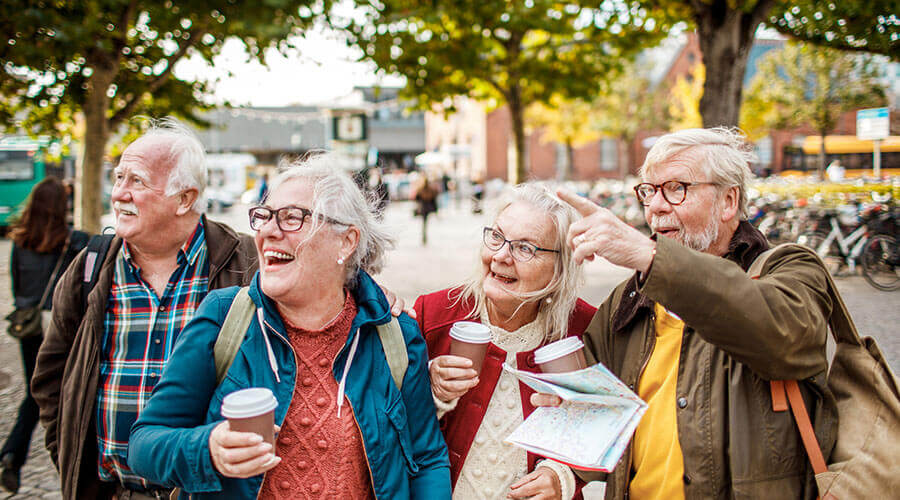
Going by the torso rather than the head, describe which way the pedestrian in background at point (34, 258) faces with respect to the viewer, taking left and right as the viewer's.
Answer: facing away from the viewer

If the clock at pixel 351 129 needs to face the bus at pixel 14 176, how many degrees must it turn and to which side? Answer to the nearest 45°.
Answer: approximately 90° to its right

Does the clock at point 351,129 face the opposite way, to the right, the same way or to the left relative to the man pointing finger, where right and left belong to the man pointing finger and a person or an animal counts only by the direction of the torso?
to the left

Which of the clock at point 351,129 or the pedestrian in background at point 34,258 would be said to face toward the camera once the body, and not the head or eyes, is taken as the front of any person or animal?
the clock

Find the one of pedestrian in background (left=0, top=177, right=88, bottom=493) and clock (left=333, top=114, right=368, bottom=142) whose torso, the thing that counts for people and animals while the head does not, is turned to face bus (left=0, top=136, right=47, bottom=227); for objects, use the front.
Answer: the pedestrian in background

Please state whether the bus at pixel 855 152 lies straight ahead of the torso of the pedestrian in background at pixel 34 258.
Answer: no

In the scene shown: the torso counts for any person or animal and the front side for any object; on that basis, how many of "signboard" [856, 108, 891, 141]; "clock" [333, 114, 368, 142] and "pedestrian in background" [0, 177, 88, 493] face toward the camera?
2

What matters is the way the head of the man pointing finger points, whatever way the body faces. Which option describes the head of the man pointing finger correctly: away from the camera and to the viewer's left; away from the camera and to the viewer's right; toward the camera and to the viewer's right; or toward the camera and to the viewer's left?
toward the camera and to the viewer's left

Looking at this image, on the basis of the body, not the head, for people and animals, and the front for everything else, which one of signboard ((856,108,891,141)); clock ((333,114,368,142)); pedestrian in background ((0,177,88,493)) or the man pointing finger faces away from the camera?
the pedestrian in background

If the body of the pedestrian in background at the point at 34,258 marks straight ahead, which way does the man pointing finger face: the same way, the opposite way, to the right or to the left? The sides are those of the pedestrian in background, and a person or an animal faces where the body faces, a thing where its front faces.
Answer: to the left

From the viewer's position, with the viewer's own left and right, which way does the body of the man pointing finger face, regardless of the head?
facing the viewer and to the left of the viewer

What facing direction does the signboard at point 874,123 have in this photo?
toward the camera

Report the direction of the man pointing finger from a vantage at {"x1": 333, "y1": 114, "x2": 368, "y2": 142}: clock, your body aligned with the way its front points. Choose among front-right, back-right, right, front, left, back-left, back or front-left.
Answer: front

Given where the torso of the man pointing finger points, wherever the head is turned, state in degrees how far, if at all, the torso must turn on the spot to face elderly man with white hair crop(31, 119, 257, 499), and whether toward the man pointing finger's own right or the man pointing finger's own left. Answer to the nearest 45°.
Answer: approximately 45° to the man pointing finger's own right

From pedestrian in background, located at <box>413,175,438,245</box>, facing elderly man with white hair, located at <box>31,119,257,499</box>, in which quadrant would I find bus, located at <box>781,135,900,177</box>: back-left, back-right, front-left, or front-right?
back-left

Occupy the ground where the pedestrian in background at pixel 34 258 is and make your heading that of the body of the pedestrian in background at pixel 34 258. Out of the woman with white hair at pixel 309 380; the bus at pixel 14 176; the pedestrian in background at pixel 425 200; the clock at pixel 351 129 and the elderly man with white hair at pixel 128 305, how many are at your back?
2

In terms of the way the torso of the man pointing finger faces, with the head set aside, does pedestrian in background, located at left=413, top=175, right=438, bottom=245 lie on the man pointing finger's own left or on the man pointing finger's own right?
on the man pointing finger's own right

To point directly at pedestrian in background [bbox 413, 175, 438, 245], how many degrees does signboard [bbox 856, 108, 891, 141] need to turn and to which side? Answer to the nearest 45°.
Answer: approximately 90° to its right

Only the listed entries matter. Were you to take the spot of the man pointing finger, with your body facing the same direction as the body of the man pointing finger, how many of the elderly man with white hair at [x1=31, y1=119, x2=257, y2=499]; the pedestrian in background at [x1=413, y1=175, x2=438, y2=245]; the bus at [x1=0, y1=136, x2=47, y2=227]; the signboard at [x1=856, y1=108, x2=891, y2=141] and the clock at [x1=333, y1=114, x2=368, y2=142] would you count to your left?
0
